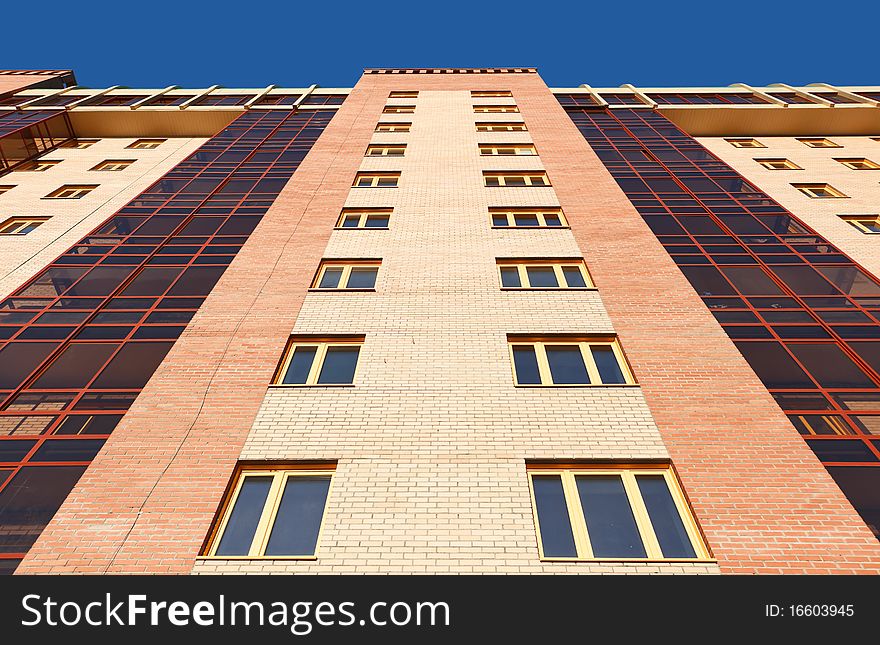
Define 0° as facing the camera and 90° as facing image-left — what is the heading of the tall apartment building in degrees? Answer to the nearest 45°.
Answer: approximately 0°
